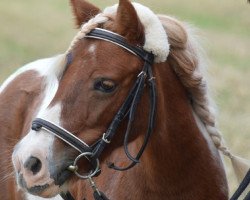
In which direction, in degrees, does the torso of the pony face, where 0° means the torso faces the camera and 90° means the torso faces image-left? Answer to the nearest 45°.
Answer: approximately 45°
